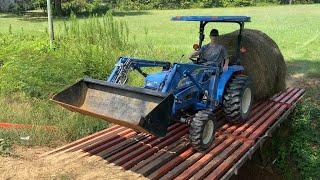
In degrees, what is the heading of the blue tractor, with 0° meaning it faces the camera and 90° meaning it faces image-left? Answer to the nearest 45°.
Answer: approximately 45°
